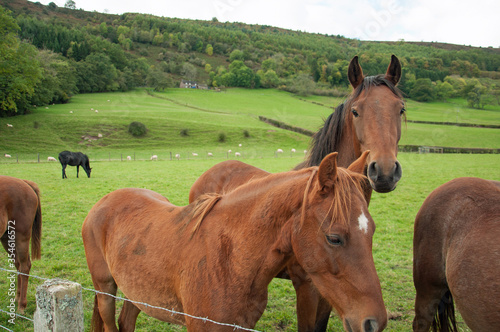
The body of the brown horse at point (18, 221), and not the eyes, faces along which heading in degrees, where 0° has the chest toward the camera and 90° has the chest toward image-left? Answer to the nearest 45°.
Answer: approximately 90°

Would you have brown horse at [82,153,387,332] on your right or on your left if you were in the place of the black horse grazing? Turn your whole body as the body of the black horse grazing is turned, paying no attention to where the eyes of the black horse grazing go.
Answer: on your right

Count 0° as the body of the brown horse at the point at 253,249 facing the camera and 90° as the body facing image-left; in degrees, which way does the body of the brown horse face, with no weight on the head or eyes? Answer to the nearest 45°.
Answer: approximately 315°

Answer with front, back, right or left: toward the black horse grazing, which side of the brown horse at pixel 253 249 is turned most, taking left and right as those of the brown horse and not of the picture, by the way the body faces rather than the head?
back

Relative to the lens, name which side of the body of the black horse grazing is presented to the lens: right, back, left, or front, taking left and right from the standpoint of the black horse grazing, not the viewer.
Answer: right

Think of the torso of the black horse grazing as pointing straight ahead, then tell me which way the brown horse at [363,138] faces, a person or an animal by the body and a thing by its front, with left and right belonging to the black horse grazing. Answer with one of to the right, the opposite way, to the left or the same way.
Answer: to the right

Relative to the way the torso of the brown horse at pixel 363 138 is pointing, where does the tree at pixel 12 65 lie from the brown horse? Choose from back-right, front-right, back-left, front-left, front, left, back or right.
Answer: back

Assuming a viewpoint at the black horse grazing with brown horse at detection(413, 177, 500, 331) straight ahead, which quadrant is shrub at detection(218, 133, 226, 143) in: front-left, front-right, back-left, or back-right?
back-left
